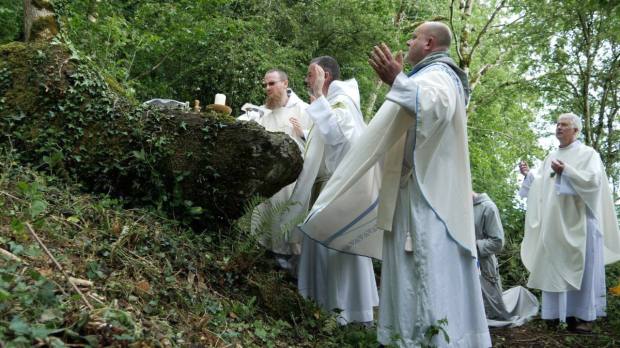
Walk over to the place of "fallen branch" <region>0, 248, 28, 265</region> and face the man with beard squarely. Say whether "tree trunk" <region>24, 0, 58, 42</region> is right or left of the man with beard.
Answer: left

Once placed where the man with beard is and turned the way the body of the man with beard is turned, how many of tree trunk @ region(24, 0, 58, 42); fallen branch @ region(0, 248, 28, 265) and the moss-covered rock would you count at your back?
0

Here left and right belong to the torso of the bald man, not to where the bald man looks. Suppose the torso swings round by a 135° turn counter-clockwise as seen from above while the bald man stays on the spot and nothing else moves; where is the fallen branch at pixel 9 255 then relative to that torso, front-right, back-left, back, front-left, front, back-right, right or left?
right

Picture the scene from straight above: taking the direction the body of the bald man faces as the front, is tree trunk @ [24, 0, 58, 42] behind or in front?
in front

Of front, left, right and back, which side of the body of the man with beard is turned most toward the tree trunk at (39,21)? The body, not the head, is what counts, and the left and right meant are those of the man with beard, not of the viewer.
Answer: front

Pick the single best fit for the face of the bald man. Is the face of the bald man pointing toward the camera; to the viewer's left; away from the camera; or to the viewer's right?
to the viewer's left

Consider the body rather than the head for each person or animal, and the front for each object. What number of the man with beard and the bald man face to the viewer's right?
0

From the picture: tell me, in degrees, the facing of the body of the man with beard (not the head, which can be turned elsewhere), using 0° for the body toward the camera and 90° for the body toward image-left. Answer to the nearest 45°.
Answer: approximately 45°

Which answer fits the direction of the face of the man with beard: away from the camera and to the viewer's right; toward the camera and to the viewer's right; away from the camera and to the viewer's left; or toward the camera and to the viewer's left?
toward the camera and to the viewer's left

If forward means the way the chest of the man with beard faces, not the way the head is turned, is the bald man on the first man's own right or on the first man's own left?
on the first man's own left

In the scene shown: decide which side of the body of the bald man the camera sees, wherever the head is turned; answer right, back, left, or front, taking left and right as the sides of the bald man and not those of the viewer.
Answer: left

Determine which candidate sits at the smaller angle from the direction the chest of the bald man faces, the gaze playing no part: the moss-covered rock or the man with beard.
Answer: the moss-covered rock

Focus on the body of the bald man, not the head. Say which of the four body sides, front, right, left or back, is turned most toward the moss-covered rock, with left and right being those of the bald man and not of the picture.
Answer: front
